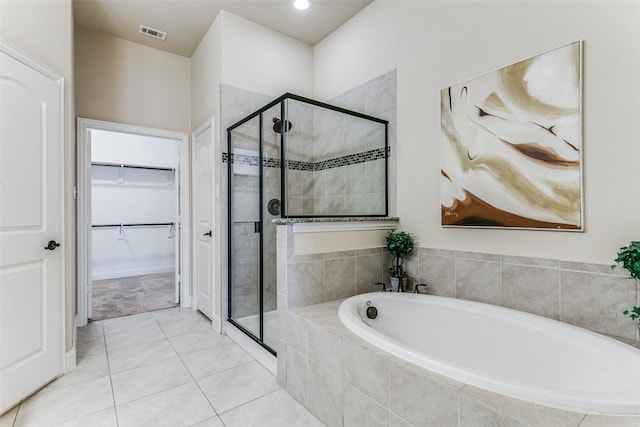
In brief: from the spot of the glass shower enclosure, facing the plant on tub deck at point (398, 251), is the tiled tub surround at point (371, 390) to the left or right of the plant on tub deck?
right

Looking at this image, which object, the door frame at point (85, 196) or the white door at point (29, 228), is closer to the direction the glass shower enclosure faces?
the white door

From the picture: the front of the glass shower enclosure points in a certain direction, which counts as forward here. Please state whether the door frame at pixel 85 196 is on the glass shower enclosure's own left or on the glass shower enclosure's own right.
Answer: on the glass shower enclosure's own right

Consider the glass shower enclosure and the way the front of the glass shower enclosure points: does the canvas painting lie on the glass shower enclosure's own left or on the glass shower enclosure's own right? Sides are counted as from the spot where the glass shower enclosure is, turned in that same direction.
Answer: on the glass shower enclosure's own left

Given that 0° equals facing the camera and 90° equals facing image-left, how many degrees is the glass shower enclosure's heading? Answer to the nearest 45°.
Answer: approximately 45°

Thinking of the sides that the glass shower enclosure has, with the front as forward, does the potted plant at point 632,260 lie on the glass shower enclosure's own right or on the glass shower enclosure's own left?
on the glass shower enclosure's own left

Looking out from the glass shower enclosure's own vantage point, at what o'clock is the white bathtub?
The white bathtub is roughly at 9 o'clock from the glass shower enclosure.

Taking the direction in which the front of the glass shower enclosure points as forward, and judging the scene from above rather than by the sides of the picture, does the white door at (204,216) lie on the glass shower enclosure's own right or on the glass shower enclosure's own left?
on the glass shower enclosure's own right

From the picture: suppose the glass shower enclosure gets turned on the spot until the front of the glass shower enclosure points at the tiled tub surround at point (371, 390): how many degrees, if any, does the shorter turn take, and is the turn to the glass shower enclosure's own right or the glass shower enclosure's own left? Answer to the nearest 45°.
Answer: approximately 45° to the glass shower enclosure's own left

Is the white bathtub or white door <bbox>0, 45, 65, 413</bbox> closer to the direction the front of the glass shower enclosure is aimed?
the white door

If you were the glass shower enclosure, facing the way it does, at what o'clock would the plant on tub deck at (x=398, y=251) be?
The plant on tub deck is roughly at 8 o'clock from the glass shower enclosure.
